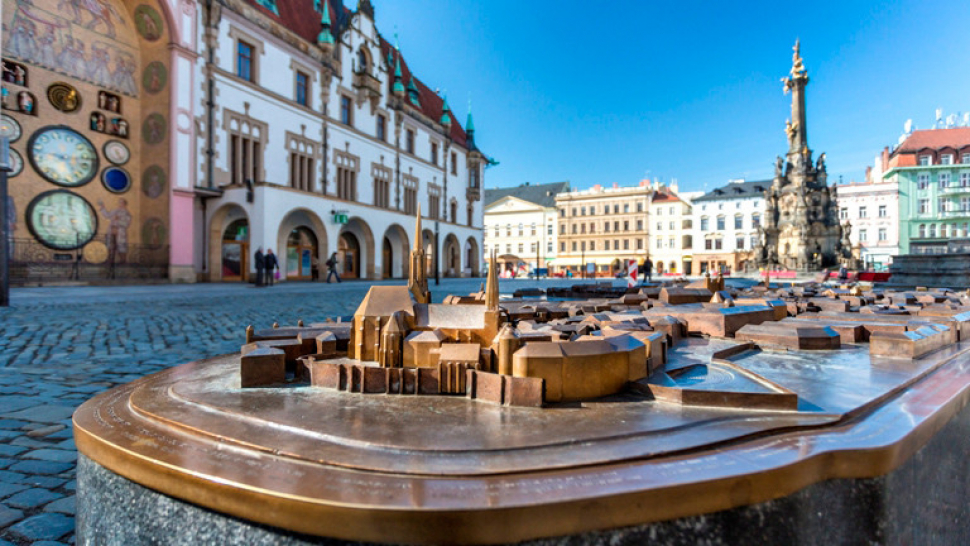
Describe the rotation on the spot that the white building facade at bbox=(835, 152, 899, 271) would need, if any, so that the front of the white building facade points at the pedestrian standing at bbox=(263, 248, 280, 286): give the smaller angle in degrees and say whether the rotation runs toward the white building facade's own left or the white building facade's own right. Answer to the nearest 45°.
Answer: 0° — it already faces them

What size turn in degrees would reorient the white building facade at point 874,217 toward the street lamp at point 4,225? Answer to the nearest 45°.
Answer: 0° — it already faces it

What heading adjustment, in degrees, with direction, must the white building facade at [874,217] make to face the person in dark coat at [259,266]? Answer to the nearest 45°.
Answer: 0° — it already faces them

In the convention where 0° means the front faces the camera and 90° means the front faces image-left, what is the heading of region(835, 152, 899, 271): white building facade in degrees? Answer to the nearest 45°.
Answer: approximately 0°
